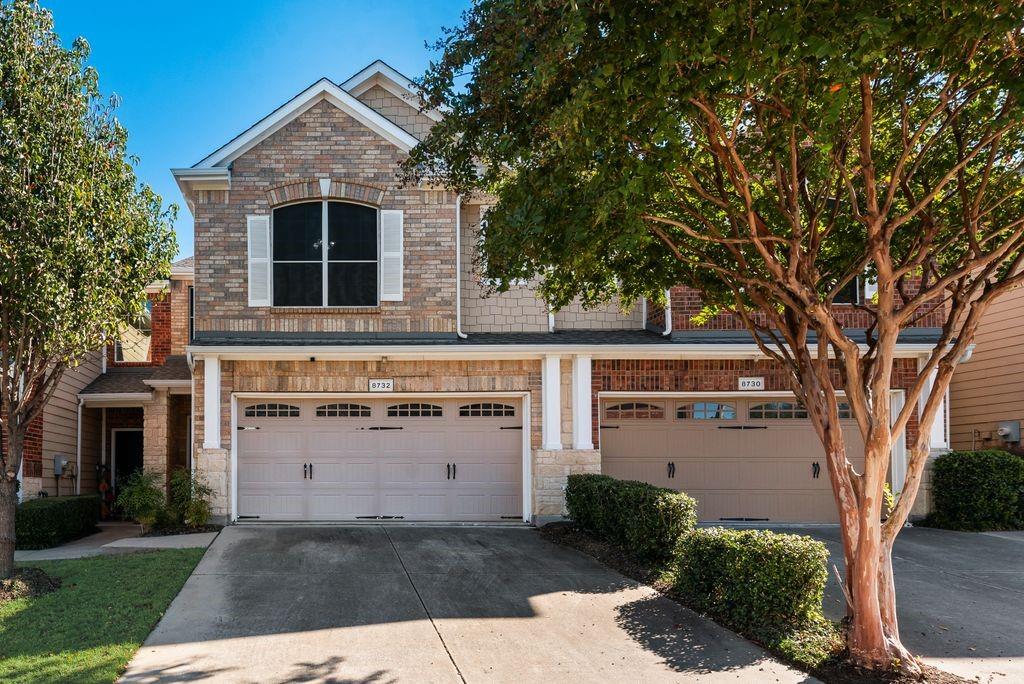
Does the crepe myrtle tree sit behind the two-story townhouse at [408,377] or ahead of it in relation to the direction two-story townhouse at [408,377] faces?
ahead

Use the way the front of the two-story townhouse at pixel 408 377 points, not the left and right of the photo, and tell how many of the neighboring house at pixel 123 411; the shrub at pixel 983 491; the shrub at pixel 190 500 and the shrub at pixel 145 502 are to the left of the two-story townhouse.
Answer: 1

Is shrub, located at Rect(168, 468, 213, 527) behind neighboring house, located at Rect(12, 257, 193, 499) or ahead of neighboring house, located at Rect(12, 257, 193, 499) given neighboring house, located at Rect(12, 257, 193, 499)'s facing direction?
ahead

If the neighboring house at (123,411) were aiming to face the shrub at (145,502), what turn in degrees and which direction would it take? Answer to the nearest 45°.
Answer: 0° — it already faces it

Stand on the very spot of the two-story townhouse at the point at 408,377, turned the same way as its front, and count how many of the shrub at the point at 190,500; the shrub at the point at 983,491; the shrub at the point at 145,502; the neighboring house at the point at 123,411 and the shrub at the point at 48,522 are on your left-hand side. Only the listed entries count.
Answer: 1

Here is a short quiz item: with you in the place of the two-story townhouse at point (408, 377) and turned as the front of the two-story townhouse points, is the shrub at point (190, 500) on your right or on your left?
on your right

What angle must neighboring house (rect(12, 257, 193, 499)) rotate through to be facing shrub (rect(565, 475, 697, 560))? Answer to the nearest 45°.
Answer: approximately 45° to its left

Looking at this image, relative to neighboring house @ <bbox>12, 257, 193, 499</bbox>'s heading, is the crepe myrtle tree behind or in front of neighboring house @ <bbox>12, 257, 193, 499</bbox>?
in front

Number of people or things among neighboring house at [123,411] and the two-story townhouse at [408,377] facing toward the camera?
2

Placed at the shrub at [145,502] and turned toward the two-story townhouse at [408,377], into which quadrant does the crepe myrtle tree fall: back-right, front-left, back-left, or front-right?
front-right

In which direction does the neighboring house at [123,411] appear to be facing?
toward the camera

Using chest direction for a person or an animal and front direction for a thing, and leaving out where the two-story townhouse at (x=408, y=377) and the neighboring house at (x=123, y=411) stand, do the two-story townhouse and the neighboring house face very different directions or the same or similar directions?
same or similar directions

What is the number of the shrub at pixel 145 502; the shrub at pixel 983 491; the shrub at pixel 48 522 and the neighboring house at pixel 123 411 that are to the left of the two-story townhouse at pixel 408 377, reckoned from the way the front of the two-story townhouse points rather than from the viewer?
1

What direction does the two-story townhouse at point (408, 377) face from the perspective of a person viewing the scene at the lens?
facing the viewer
